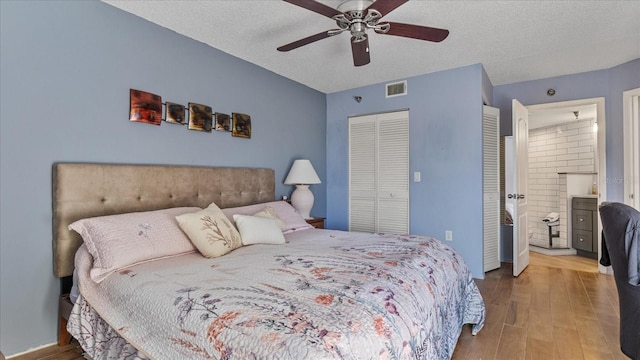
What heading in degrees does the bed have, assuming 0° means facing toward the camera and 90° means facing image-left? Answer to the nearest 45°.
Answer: approximately 315°

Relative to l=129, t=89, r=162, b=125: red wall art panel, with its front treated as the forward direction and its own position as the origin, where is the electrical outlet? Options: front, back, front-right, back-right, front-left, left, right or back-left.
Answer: front-left

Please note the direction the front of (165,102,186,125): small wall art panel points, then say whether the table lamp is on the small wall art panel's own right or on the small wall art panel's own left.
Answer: on the small wall art panel's own left

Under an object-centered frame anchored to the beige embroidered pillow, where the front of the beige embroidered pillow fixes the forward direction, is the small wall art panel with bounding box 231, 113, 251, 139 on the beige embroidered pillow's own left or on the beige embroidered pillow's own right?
on the beige embroidered pillow's own left

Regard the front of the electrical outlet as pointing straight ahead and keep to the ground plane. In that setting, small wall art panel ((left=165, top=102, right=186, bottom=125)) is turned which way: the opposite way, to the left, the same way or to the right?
to the left

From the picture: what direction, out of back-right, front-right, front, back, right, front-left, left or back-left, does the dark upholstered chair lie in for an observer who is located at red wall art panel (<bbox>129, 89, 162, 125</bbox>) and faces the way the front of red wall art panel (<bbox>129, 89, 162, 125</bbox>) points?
front

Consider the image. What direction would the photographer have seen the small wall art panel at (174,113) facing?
facing the viewer and to the right of the viewer

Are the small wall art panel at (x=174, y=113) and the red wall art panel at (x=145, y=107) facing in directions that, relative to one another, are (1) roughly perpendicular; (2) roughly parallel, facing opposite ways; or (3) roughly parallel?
roughly parallel

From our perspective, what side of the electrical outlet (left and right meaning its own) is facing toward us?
front
